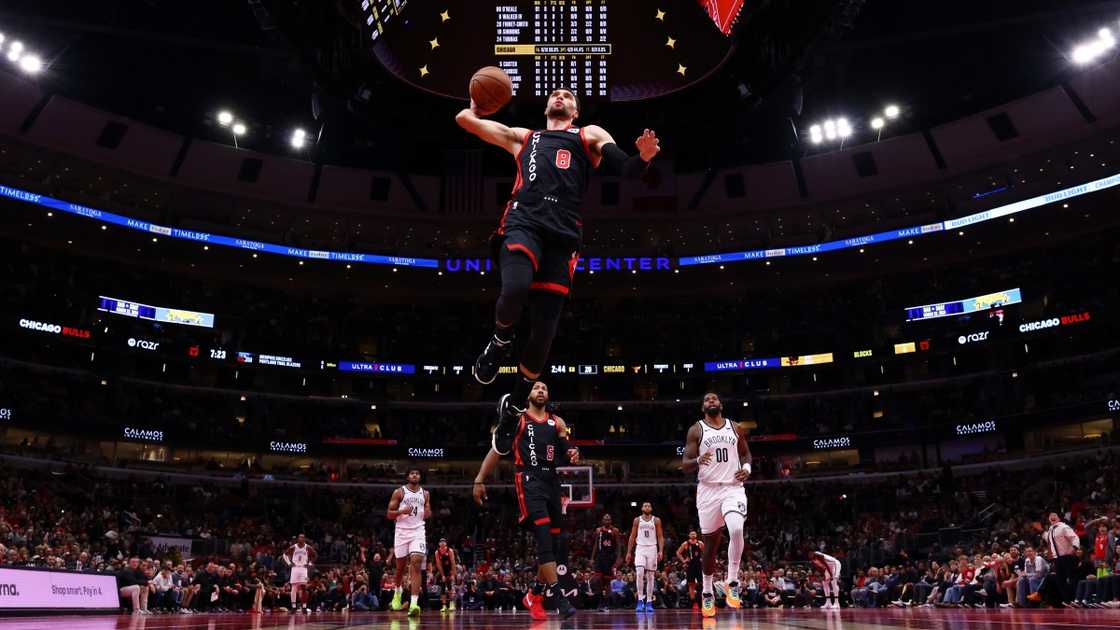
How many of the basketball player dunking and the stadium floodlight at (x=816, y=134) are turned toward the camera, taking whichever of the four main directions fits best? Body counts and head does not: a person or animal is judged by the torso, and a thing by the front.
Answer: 2

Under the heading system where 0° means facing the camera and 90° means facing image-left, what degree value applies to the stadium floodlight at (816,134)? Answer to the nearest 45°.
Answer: approximately 0°

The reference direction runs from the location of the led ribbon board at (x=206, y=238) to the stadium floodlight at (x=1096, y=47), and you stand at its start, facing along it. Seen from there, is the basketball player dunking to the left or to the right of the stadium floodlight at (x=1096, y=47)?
right

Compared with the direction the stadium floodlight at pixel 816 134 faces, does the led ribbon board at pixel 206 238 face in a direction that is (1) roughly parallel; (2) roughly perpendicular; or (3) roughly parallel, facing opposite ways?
roughly perpendicular

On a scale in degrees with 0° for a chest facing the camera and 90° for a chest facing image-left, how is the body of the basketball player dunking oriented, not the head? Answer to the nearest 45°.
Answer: approximately 0°

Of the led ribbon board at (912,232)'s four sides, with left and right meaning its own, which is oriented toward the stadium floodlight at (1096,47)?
left

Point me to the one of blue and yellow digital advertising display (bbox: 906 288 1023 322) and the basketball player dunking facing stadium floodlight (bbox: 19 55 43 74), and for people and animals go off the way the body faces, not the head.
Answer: the blue and yellow digital advertising display
